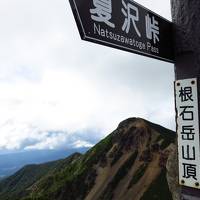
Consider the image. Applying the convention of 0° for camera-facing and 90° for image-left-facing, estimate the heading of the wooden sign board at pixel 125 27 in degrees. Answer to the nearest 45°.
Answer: approximately 315°
